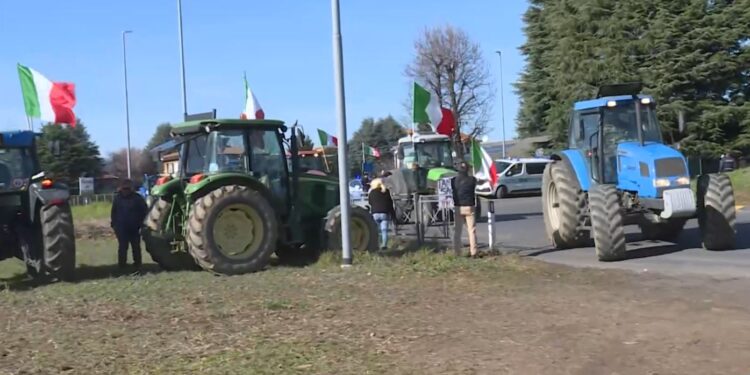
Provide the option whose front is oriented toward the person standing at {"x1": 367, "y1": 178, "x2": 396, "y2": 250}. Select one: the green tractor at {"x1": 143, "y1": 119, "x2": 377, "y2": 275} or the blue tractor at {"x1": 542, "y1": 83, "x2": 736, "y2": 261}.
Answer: the green tractor

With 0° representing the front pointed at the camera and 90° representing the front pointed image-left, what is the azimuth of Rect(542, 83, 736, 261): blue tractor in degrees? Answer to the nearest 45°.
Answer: approximately 315°

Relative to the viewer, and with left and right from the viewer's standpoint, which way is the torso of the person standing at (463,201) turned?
facing away from the viewer

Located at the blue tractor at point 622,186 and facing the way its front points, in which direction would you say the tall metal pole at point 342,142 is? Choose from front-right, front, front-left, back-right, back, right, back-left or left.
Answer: right

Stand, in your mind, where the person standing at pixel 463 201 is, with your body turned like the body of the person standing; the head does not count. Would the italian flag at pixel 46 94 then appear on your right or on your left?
on your left

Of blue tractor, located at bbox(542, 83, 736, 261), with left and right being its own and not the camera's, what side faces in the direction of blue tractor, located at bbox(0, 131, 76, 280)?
right

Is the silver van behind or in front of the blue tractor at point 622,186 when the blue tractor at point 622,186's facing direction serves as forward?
behind

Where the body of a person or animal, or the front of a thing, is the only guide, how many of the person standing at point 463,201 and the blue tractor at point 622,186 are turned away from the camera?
1
